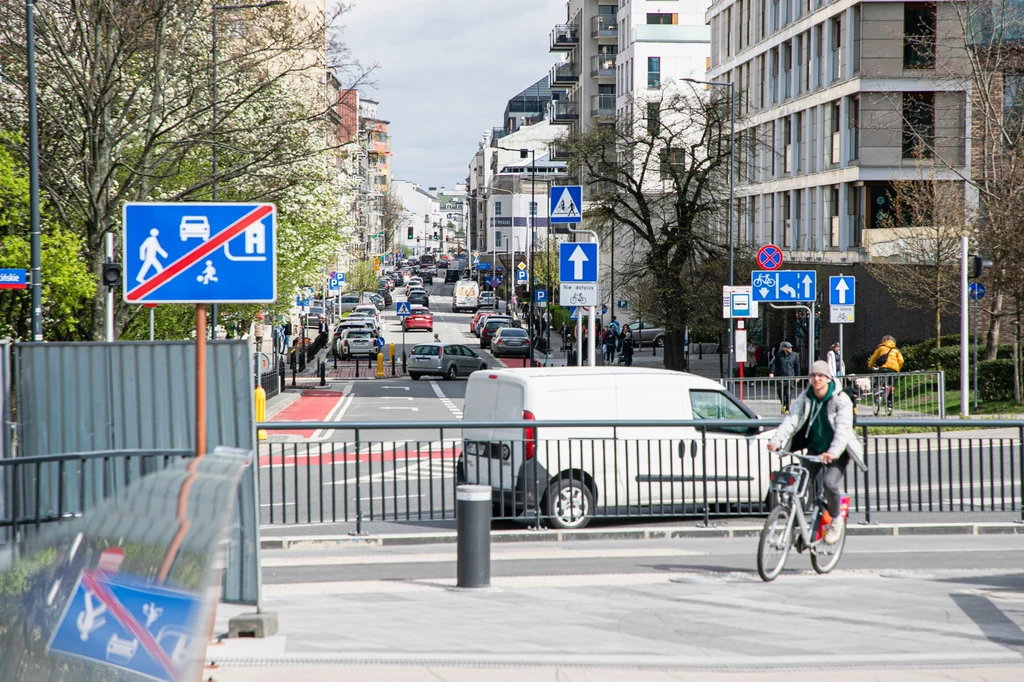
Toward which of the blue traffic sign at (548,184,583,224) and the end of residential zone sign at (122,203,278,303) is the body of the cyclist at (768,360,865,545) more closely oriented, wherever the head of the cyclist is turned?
the end of residential zone sign

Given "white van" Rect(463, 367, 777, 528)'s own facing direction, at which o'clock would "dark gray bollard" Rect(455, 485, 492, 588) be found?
The dark gray bollard is roughly at 5 o'clock from the white van.

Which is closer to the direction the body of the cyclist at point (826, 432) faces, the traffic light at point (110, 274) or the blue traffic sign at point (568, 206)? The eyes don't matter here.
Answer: the traffic light

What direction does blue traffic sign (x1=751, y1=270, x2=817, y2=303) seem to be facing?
toward the camera

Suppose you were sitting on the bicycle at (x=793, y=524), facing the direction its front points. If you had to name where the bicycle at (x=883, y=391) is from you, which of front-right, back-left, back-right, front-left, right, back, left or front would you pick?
back-right

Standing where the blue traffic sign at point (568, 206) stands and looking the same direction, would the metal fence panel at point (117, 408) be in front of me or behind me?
in front

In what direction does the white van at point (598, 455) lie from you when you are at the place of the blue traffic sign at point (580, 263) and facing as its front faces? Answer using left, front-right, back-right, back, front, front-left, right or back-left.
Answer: front

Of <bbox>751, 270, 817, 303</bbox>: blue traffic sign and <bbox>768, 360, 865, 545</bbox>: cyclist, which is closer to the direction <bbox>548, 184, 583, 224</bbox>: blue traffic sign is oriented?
the cyclist

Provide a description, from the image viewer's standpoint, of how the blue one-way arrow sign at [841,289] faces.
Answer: facing the viewer

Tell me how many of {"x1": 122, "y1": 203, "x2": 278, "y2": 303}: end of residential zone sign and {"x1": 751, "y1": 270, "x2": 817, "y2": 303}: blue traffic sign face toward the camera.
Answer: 2

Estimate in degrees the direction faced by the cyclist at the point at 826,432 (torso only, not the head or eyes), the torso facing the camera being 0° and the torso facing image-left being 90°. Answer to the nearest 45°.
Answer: approximately 45°

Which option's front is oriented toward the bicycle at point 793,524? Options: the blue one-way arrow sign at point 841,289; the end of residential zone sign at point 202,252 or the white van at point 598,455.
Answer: the blue one-way arrow sign

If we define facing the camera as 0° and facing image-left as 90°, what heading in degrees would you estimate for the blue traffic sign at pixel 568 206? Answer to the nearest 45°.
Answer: approximately 0°

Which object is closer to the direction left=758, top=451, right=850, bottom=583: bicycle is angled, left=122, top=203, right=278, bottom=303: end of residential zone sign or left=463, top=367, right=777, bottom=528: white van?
the end of residential zone sign

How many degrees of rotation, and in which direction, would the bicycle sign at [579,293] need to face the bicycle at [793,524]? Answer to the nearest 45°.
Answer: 0° — it already faces it

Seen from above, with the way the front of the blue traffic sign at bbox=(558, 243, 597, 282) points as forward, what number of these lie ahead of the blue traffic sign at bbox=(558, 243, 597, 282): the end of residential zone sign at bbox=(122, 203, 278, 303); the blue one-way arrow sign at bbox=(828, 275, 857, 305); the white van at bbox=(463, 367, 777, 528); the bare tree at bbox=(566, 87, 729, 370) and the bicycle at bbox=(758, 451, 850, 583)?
3

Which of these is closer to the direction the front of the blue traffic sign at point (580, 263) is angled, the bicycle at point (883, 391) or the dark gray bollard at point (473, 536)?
the dark gray bollard
